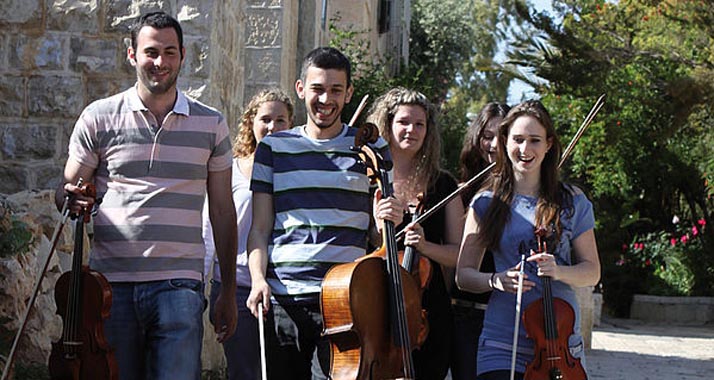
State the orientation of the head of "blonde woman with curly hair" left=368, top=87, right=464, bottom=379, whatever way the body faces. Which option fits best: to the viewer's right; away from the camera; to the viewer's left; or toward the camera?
toward the camera

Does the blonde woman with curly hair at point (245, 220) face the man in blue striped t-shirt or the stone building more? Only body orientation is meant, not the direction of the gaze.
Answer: the man in blue striped t-shirt

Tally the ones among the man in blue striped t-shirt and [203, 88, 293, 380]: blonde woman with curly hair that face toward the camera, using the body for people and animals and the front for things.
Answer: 2

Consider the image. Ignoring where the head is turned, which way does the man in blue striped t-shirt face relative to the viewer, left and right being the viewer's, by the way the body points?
facing the viewer

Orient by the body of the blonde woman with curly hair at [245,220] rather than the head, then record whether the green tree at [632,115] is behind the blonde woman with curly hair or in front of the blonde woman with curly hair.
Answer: behind

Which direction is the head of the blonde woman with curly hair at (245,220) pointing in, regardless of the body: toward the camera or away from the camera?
toward the camera

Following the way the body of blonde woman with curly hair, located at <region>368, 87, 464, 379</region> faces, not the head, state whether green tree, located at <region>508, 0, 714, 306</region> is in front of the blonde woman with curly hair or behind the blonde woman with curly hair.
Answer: behind

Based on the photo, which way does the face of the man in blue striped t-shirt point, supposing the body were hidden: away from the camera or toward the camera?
toward the camera

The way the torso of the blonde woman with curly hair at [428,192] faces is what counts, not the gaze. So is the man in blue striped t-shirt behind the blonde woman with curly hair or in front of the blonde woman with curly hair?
in front

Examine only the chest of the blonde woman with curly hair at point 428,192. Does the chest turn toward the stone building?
no

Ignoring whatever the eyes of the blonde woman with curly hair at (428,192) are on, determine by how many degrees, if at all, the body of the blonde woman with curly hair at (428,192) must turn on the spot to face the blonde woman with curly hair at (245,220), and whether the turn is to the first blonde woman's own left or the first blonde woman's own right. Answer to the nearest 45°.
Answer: approximately 45° to the first blonde woman's own right

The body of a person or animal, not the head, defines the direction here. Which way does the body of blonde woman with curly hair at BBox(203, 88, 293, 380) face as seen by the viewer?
toward the camera

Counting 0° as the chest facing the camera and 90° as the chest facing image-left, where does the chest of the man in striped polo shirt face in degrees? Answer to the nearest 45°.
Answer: approximately 0°

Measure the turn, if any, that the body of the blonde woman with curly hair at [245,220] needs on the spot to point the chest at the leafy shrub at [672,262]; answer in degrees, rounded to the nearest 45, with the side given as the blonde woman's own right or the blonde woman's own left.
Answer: approximately 135° to the blonde woman's own left

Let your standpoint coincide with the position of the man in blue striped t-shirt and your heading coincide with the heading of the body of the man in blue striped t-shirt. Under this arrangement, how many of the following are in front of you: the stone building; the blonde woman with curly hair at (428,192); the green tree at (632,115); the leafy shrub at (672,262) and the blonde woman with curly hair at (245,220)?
0

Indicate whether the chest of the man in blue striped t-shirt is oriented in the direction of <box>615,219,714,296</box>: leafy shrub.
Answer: no

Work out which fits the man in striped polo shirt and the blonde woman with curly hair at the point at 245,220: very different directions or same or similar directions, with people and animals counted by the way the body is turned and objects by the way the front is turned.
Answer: same or similar directions

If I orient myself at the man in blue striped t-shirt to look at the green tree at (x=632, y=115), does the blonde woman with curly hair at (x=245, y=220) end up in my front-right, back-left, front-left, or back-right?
front-left

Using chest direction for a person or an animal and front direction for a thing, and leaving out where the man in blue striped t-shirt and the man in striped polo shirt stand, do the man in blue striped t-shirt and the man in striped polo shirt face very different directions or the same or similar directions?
same or similar directions

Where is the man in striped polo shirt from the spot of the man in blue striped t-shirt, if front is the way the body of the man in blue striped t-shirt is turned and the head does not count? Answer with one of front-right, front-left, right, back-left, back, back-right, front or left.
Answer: right
